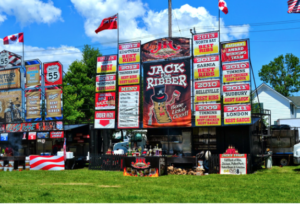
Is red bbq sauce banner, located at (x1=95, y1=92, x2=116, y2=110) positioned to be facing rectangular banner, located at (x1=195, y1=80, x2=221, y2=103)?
no

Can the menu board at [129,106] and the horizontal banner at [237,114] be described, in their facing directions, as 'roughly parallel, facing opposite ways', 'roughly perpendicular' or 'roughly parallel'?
roughly parallel

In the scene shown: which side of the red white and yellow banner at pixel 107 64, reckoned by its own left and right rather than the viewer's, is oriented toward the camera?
front

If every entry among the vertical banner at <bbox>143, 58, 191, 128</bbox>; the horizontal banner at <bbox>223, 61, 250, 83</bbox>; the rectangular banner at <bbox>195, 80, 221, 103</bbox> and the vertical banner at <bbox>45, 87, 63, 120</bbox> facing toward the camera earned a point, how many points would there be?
4

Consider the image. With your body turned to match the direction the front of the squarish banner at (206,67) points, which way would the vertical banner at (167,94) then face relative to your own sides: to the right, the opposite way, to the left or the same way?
the same way

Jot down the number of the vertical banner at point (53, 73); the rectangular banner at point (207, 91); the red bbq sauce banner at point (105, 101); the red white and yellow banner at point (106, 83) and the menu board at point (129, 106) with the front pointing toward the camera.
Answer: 5

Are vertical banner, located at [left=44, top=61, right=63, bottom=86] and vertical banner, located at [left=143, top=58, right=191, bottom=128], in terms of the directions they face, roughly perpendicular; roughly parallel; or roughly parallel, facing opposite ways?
roughly parallel

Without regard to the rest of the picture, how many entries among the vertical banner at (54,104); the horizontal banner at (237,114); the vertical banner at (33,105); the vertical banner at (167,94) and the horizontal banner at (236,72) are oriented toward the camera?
5

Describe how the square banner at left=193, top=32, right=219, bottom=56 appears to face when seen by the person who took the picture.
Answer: facing the viewer

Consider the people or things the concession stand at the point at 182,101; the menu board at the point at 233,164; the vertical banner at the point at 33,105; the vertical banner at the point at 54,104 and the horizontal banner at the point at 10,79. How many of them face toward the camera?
5

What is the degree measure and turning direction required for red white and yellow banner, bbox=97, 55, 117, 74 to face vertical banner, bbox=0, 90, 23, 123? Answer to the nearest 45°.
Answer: approximately 135° to its right

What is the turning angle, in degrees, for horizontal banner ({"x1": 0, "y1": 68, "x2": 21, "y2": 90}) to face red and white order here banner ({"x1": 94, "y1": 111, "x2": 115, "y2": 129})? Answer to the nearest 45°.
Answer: approximately 45° to its left

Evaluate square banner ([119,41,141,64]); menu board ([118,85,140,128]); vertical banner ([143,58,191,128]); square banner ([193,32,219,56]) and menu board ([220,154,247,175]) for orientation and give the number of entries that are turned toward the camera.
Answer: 5

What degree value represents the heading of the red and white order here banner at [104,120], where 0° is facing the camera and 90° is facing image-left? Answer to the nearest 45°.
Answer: approximately 0°

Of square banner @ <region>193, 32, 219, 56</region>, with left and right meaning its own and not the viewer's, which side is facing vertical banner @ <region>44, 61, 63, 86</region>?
right

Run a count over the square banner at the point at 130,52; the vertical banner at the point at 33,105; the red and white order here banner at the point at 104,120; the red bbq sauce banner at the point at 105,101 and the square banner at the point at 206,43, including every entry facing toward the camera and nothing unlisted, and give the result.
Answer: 5

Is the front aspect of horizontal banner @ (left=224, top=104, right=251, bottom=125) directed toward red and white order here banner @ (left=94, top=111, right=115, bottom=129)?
no
